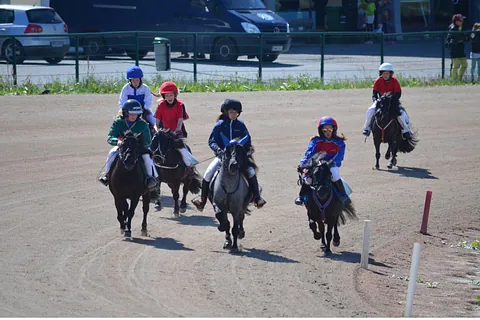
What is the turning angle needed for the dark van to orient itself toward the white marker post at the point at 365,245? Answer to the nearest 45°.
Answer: approximately 45° to its right

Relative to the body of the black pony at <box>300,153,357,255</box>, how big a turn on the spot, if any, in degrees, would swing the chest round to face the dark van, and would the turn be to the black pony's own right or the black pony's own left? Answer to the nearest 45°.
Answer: approximately 180°

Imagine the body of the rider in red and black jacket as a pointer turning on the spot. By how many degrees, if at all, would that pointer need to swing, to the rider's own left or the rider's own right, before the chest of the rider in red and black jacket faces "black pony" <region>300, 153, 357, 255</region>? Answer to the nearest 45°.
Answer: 0° — they already face it

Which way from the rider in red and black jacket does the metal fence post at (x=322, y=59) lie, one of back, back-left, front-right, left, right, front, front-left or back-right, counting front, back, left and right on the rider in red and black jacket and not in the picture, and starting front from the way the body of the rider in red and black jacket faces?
back

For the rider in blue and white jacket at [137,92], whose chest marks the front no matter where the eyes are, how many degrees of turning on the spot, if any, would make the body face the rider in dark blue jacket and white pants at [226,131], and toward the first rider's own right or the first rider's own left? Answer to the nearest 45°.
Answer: approximately 45° to the first rider's own left

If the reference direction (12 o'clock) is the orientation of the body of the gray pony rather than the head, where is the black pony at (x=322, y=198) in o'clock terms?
The black pony is roughly at 9 o'clock from the gray pony.

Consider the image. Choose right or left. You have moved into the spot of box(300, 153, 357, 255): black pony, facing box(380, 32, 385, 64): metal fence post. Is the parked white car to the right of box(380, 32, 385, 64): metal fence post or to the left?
left

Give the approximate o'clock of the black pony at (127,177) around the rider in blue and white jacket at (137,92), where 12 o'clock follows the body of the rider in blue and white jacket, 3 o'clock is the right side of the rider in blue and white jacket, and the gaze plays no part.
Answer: The black pony is roughly at 12 o'clock from the rider in blue and white jacket.
